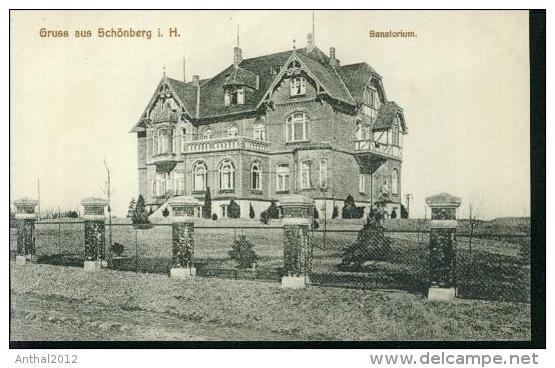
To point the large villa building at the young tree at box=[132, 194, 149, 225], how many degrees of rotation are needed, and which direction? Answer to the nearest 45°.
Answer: approximately 45° to its right

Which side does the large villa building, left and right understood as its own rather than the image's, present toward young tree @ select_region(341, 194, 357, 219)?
left

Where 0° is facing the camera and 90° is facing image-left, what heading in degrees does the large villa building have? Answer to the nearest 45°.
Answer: approximately 45°
